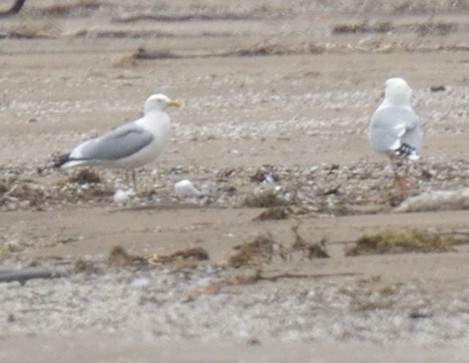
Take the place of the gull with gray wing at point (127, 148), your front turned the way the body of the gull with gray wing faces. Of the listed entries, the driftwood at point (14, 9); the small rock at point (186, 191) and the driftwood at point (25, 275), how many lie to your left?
1

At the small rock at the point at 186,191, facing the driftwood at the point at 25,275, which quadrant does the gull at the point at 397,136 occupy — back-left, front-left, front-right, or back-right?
back-left

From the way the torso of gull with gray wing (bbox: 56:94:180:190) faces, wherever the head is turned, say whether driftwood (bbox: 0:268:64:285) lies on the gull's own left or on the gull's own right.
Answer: on the gull's own right

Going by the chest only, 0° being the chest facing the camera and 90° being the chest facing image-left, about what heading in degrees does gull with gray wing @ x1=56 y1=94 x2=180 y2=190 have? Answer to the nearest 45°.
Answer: approximately 270°

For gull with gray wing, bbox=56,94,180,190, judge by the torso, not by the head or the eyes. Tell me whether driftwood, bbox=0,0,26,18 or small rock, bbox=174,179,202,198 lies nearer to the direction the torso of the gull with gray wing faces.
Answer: the small rock

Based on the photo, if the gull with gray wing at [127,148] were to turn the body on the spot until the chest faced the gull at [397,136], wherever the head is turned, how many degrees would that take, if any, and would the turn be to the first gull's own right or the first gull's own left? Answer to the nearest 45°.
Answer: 0° — it already faces it

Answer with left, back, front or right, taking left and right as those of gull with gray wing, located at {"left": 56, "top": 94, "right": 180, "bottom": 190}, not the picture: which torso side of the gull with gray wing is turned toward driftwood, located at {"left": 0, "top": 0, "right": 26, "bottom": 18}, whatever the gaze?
left

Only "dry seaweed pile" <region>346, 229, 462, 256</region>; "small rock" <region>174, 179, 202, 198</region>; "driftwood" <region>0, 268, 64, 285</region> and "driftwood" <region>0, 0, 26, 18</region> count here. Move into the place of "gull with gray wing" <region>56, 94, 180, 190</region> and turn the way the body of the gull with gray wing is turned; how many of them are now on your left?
1
